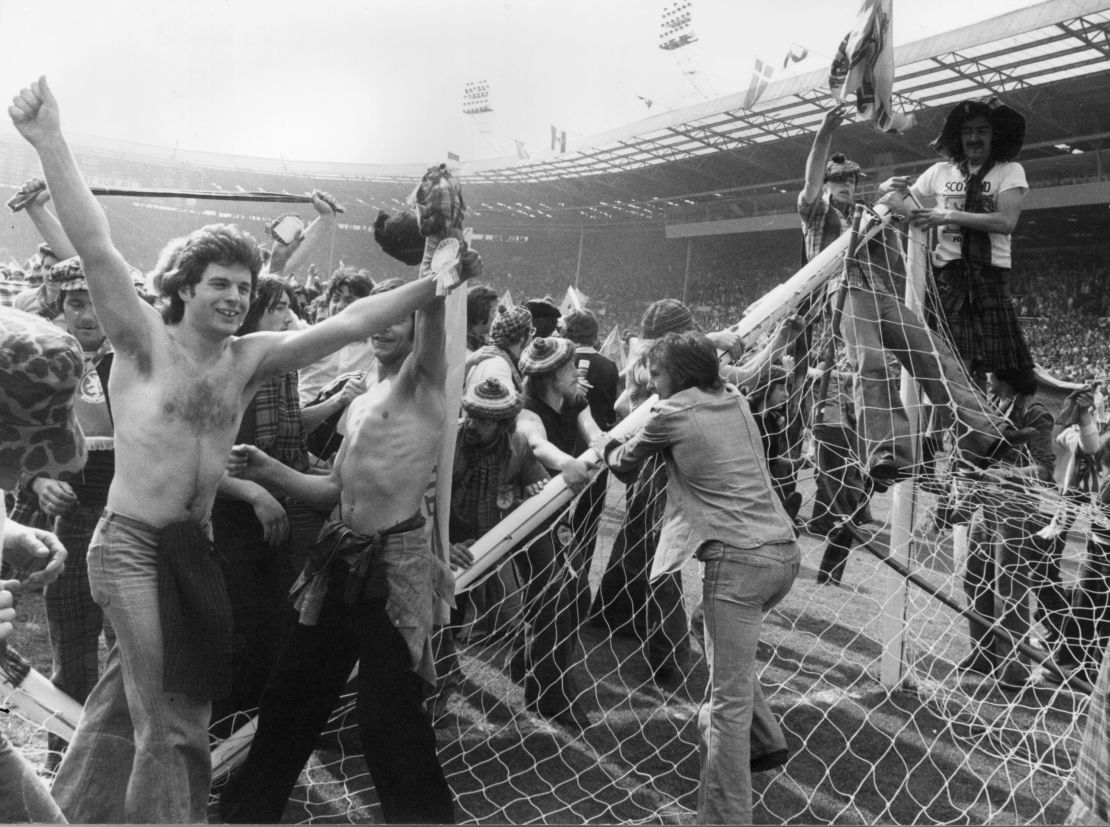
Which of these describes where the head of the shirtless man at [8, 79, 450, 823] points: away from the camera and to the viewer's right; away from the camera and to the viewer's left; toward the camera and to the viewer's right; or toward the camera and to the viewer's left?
toward the camera and to the viewer's right

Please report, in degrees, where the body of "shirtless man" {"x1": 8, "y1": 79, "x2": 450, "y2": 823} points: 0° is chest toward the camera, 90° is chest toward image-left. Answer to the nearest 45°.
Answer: approximately 315°

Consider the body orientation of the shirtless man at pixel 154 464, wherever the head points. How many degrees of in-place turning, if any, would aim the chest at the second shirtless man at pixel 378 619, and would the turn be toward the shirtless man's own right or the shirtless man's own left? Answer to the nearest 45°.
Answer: approximately 45° to the shirtless man's own left

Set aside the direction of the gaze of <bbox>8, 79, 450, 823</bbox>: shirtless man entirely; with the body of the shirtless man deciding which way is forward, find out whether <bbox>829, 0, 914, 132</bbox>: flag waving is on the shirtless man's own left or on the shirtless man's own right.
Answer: on the shirtless man's own left
